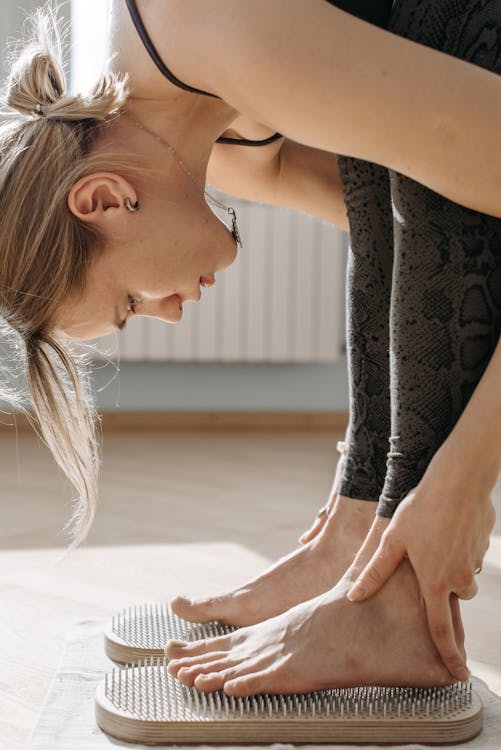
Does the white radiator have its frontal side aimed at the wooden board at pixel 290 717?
yes

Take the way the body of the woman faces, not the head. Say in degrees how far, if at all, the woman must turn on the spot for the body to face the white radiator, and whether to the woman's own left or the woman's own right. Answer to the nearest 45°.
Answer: approximately 90° to the woman's own right

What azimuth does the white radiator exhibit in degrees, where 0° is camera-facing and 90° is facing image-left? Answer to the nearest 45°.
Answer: approximately 0°

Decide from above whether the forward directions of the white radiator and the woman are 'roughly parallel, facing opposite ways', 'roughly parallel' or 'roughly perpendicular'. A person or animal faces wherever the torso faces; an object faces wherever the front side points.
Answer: roughly perpendicular

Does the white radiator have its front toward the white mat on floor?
yes

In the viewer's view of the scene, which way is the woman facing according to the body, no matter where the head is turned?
to the viewer's left

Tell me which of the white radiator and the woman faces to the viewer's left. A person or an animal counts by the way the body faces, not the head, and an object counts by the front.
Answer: the woman

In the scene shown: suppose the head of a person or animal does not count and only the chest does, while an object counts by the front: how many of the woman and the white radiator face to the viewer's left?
1

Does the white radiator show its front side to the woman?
yes
